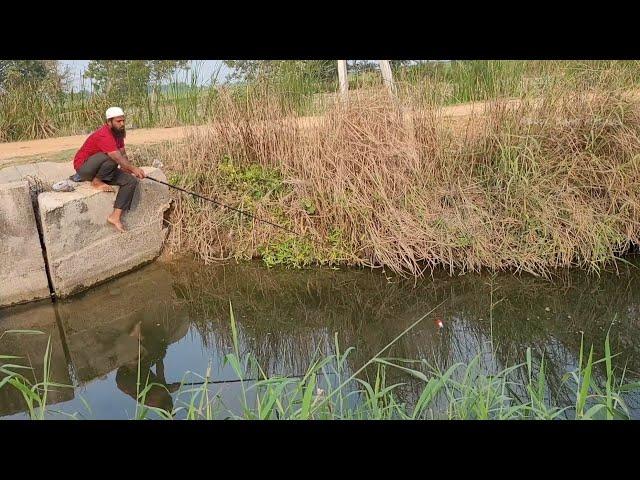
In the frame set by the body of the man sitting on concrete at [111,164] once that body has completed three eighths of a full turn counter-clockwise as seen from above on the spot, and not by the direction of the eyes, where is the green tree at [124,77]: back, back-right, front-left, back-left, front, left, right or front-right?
front

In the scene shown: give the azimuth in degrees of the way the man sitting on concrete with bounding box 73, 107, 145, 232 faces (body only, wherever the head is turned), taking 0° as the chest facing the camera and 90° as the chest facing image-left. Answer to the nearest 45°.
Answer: approximately 315°

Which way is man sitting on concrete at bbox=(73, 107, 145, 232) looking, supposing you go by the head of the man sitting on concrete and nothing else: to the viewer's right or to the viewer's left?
to the viewer's right

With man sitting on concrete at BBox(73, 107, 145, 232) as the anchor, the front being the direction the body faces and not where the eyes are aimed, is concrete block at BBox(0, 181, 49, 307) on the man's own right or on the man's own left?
on the man's own right

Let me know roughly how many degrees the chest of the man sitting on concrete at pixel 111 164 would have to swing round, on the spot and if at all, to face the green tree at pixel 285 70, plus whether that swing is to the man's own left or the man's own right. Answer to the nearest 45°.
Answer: approximately 90° to the man's own left

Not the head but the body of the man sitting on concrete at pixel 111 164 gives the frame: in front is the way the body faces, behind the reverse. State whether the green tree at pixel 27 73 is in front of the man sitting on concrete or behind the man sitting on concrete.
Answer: behind

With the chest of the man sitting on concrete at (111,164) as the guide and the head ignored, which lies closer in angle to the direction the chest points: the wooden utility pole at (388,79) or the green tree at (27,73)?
the wooden utility pole

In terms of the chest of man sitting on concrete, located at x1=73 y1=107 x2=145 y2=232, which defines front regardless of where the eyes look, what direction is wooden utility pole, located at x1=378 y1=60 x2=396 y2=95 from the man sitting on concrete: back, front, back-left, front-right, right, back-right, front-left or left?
front-left
